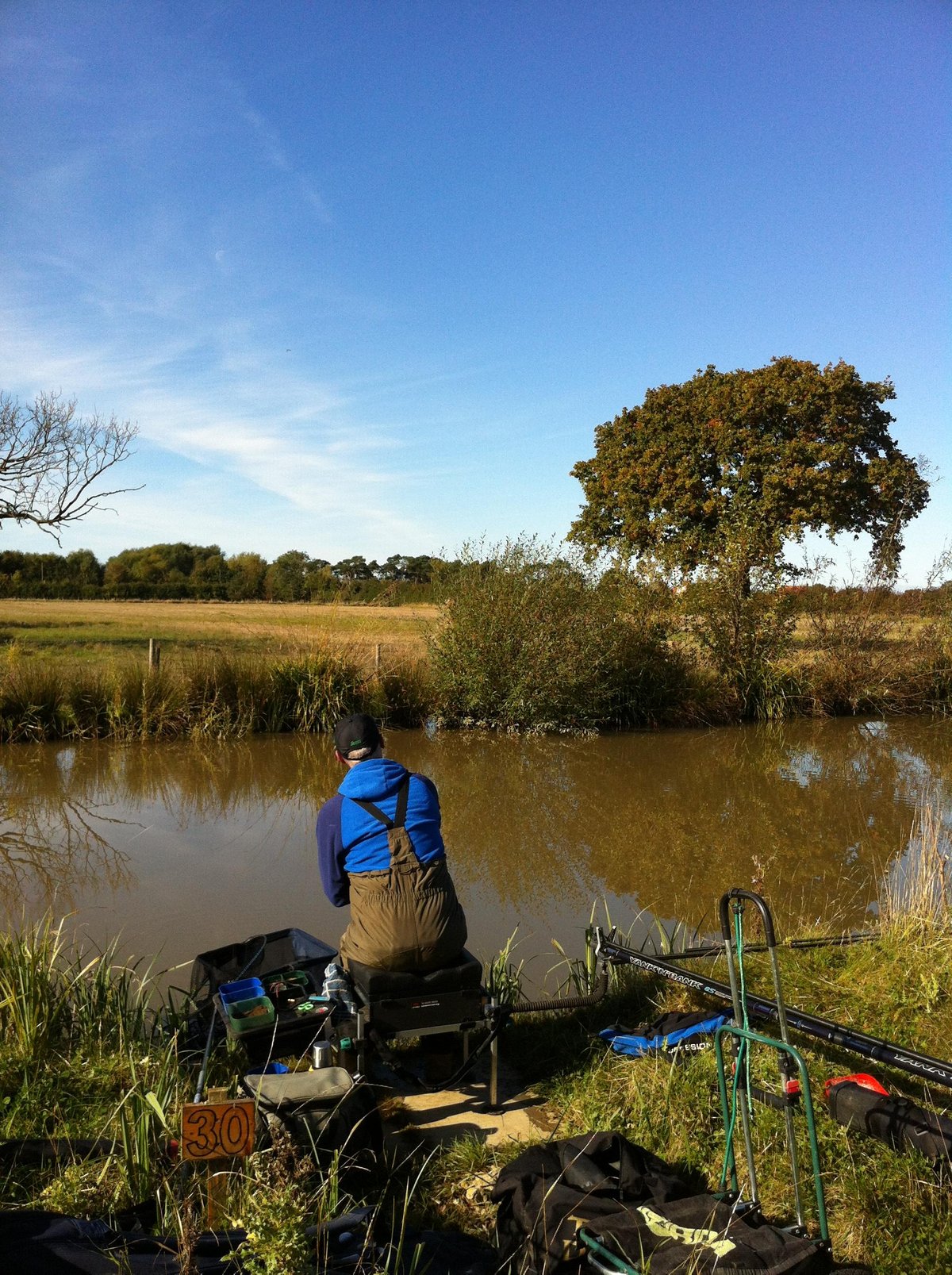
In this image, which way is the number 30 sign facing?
toward the camera

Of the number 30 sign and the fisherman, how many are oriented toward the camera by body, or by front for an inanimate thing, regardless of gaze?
1

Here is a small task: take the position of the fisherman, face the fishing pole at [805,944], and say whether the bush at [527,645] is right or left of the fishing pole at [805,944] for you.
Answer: left

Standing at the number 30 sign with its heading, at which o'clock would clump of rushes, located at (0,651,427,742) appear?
The clump of rushes is roughly at 6 o'clock from the number 30 sign.

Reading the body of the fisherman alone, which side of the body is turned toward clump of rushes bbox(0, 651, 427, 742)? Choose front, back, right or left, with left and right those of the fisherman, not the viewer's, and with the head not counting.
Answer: front

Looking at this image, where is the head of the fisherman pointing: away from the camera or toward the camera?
away from the camera

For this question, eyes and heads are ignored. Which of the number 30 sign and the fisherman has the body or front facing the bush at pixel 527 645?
the fisherman

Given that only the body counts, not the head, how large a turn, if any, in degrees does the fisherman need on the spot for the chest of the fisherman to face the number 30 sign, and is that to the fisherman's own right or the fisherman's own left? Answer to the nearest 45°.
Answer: approximately 180°

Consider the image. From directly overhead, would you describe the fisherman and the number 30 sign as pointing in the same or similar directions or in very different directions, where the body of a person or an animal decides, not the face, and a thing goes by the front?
very different directions

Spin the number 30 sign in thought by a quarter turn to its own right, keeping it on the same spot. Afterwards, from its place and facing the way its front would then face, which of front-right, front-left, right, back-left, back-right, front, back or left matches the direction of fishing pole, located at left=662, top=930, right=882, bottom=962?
back-right

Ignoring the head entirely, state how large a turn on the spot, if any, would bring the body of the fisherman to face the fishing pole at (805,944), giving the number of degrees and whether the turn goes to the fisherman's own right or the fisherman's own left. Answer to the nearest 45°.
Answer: approximately 45° to the fisherman's own right

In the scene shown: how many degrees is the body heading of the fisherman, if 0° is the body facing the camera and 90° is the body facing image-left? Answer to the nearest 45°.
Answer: approximately 180°

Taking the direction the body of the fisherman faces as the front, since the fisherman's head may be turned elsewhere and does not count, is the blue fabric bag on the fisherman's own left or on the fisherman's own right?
on the fisherman's own right
